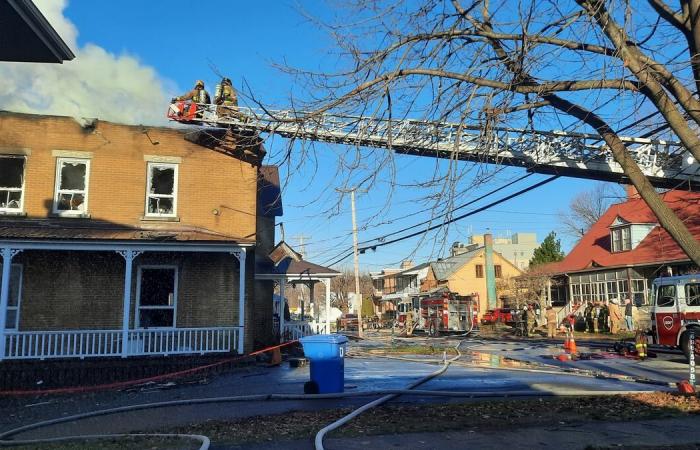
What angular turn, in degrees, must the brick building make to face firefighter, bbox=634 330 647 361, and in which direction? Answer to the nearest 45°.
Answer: approximately 90° to its left

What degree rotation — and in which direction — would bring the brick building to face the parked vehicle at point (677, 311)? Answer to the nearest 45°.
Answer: approximately 90° to its left

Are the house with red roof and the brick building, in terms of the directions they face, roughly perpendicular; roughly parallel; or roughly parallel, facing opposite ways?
roughly perpendicular

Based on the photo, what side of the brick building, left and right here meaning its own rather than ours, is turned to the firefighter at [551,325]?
left

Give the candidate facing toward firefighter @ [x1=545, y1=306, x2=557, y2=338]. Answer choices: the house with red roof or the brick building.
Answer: the house with red roof

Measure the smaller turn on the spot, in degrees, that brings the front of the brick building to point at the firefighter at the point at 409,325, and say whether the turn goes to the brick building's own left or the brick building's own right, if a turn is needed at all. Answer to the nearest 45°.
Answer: approximately 135° to the brick building's own left

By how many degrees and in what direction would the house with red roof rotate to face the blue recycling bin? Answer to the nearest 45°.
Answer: approximately 45° to its left

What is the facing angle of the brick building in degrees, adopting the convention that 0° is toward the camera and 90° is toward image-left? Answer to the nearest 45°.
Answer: approximately 0°

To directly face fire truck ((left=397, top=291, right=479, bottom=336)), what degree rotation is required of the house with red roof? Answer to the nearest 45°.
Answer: approximately 45° to its right

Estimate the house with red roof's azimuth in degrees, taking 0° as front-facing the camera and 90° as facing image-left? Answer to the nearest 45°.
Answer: approximately 45°
